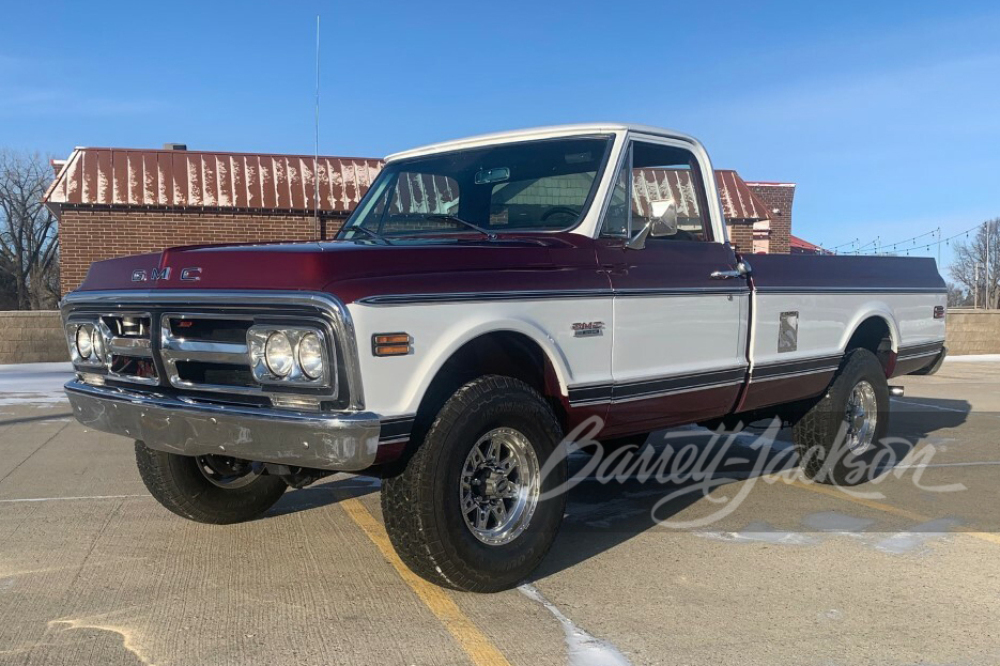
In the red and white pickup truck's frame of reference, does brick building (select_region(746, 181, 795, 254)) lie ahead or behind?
behind

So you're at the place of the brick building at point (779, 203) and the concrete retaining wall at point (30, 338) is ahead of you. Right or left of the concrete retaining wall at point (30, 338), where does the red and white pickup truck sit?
left

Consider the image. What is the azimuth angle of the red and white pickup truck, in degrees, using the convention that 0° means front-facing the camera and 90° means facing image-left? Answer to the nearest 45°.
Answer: approximately 45°

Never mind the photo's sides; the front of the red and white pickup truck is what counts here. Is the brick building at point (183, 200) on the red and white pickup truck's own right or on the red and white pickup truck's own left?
on the red and white pickup truck's own right

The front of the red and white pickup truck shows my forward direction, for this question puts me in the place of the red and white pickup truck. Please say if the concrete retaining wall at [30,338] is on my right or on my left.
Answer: on my right
